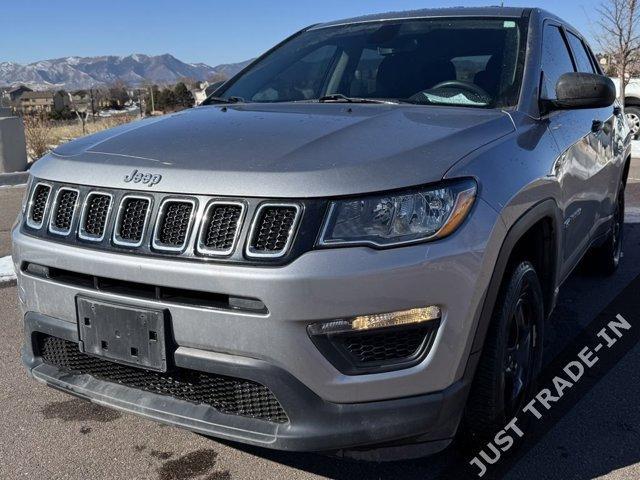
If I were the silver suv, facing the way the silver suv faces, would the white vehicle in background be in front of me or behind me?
behind
